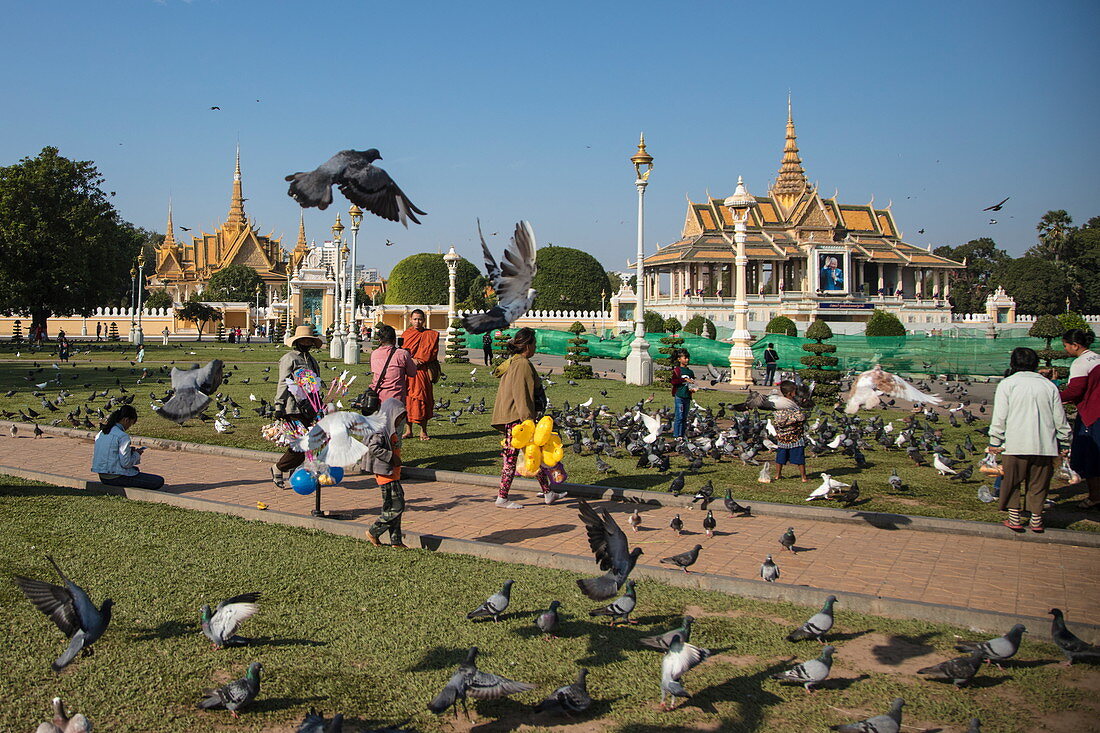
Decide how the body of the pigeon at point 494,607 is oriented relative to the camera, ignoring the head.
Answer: to the viewer's right

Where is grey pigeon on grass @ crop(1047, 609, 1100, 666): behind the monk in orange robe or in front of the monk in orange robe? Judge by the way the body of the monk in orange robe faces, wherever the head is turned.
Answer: in front

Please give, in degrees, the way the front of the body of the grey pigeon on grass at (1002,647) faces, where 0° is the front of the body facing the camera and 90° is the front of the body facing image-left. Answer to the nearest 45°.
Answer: approximately 270°

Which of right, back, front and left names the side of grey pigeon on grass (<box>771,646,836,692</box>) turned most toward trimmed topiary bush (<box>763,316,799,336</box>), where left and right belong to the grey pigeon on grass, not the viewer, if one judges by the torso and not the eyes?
left

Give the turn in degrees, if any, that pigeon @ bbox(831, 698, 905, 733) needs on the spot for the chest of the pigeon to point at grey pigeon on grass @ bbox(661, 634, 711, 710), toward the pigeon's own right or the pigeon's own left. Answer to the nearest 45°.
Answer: approximately 180°

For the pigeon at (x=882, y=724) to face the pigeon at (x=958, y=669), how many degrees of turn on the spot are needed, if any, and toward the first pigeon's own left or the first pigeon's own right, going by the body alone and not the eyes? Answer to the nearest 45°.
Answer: approximately 45° to the first pigeon's own left

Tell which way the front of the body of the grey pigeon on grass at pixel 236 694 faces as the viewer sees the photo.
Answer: to the viewer's right

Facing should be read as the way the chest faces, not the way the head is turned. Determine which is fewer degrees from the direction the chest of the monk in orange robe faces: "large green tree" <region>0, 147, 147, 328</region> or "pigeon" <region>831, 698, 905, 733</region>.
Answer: the pigeon
